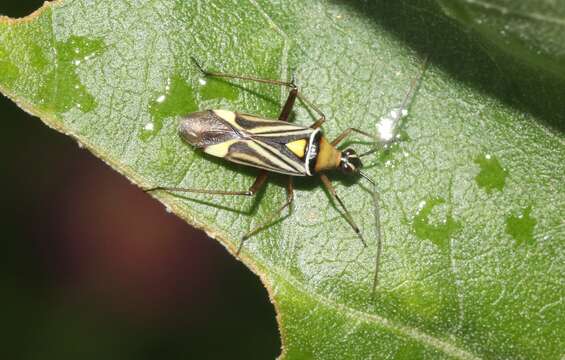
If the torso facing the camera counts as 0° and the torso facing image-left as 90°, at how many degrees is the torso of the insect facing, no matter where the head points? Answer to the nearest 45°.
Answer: approximately 270°
